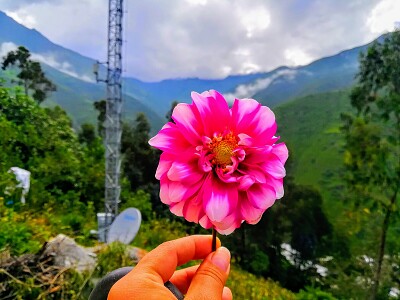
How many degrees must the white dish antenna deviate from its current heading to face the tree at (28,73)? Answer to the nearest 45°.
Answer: approximately 135° to its right

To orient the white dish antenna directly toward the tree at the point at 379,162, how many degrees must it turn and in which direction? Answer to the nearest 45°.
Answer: approximately 90° to its left

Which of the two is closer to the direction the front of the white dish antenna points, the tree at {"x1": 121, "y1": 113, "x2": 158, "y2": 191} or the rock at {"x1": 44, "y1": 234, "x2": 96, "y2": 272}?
the rock

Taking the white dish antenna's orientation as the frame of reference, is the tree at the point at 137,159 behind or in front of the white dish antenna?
behind
